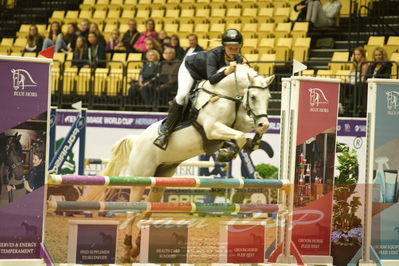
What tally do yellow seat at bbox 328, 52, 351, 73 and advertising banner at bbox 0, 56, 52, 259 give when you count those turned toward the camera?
2

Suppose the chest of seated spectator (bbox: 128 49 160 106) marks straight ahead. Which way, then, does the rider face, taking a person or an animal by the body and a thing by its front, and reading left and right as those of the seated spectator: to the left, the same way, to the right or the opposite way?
to the left

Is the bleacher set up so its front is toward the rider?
yes

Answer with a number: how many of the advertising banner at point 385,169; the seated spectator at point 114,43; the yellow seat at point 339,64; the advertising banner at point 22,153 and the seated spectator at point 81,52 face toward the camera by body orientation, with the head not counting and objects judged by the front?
5

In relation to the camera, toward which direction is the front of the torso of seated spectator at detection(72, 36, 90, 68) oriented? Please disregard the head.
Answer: toward the camera

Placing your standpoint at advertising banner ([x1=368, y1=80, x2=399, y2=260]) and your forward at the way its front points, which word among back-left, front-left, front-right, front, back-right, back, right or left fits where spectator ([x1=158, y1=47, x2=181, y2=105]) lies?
back-right

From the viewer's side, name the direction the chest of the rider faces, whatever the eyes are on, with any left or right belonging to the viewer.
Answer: facing the viewer and to the right of the viewer

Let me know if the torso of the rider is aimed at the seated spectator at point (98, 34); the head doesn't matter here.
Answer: no

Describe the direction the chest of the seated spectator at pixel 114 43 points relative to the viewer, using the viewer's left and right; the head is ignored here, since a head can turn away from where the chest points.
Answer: facing the viewer

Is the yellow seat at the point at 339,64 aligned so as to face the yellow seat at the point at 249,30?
no

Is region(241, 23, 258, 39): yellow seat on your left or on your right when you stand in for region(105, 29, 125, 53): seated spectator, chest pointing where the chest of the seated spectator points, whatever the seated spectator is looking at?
on your left

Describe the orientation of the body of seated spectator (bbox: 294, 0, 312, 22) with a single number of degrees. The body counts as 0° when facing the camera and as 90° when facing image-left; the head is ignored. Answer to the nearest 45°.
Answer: approximately 45°

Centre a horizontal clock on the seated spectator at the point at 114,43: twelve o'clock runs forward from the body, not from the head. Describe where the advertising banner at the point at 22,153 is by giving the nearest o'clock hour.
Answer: The advertising banner is roughly at 12 o'clock from the seated spectator.

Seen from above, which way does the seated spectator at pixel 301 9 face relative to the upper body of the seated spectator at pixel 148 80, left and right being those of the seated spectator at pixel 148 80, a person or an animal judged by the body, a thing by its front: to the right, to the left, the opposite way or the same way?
the same way

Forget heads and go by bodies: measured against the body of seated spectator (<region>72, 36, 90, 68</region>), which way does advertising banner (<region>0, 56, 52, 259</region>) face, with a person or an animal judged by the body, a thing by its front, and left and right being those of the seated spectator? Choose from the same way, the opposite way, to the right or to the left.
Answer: the same way

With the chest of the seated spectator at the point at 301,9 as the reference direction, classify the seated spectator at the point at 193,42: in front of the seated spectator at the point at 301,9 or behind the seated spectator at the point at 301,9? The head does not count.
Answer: in front
